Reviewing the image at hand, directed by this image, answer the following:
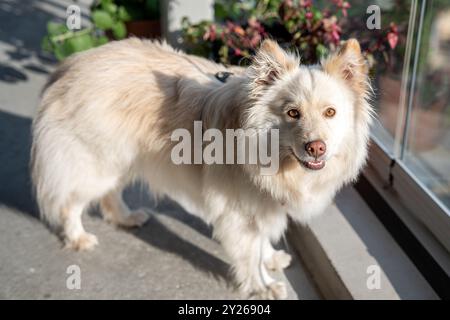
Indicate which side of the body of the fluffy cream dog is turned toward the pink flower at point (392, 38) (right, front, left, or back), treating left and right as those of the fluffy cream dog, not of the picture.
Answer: left

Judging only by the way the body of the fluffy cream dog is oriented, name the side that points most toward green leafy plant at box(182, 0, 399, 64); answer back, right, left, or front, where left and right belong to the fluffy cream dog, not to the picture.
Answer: left

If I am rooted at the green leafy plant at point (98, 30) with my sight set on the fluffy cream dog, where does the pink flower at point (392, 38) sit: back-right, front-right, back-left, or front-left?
front-left

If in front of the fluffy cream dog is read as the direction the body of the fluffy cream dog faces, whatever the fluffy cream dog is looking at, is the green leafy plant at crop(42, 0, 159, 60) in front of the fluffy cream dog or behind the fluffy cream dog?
behind

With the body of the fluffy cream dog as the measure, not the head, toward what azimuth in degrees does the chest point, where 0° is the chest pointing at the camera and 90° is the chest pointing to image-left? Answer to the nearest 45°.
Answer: approximately 315°

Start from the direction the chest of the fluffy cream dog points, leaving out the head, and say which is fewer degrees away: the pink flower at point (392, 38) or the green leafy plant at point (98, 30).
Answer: the pink flower
